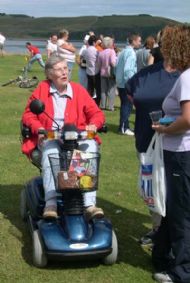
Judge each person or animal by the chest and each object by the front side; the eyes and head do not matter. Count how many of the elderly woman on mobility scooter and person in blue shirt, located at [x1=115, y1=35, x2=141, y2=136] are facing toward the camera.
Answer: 1

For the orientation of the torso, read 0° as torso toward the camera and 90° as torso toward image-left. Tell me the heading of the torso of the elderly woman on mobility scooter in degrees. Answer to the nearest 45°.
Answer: approximately 0°

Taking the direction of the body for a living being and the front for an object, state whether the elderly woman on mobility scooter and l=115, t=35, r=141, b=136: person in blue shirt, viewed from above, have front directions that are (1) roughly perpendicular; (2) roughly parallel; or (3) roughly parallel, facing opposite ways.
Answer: roughly perpendicular
